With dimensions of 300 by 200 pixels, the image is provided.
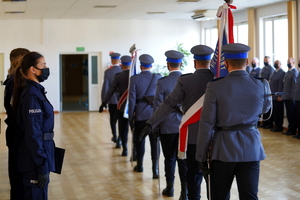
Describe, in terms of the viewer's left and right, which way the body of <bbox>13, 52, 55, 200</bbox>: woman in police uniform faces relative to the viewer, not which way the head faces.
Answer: facing to the right of the viewer

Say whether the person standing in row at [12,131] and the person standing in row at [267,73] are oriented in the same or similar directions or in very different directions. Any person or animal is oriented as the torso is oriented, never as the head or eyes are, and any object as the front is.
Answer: very different directions

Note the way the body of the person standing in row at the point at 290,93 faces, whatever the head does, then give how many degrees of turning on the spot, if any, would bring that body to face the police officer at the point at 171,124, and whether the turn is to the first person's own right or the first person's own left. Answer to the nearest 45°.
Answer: approximately 45° to the first person's own left

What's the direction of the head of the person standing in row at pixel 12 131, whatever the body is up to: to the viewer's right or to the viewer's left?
to the viewer's right

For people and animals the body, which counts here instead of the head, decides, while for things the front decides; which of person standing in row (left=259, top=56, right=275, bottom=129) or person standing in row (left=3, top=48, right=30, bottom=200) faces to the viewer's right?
person standing in row (left=3, top=48, right=30, bottom=200)

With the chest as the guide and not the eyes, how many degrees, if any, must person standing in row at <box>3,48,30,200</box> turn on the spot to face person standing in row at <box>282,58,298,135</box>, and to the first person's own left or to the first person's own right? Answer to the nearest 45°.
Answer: approximately 45° to the first person's own left

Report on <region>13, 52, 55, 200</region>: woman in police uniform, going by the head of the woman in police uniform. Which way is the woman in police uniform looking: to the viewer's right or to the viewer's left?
to the viewer's right

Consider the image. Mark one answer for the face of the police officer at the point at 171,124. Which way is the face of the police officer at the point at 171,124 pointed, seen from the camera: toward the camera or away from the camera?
away from the camera

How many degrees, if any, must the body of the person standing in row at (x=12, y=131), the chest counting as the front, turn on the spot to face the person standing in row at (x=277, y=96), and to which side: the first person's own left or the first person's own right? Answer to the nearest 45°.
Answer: approximately 45° to the first person's own left

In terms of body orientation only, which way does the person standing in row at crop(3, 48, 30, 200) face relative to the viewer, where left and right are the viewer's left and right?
facing to the right of the viewer
